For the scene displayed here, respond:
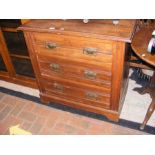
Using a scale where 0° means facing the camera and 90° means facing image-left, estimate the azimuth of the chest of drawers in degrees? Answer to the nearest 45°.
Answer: approximately 0°
